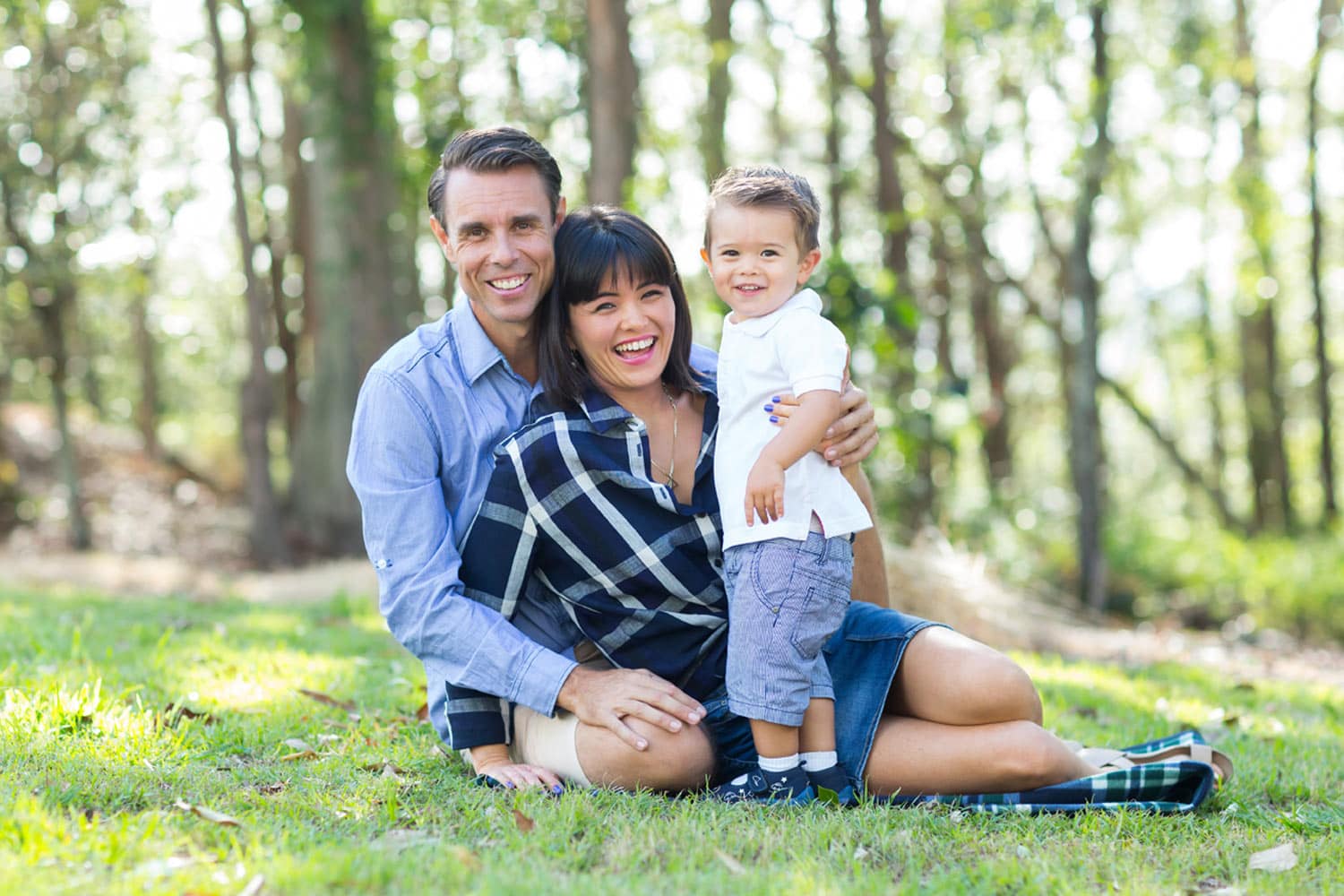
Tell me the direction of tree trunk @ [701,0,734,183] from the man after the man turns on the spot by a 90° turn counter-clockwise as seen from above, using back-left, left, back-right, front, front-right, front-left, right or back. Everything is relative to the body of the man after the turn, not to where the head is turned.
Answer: front-left

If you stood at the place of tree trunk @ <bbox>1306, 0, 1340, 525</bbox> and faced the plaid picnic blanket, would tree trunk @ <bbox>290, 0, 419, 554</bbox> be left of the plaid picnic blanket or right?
right

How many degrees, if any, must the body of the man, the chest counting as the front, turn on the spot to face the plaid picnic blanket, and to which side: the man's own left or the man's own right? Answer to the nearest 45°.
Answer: approximately 45° to the man's own left

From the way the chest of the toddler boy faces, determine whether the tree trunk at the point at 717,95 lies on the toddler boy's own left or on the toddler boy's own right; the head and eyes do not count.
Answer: on the toddler boy's own right

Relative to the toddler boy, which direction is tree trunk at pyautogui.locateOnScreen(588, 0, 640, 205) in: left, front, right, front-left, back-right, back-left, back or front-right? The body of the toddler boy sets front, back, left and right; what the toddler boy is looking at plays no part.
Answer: back-right

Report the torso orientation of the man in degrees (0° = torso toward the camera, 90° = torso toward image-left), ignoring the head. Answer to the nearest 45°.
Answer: approximately 315°

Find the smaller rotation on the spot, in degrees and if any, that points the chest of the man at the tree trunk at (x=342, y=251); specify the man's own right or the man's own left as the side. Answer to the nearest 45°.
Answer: approximately 135° to the man's own left
